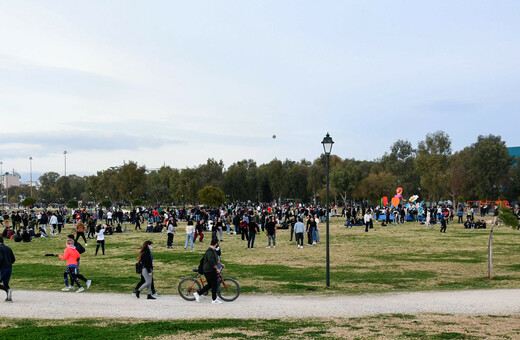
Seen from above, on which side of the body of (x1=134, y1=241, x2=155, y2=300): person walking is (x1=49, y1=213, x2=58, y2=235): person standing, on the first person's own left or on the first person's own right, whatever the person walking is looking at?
on the first person's own left

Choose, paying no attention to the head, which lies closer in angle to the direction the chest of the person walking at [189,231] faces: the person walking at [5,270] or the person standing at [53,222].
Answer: the person standing

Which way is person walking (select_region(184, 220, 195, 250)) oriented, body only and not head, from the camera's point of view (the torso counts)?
away from the camera

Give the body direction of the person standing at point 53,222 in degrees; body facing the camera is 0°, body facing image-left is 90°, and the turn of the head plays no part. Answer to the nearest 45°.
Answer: approximately 180°

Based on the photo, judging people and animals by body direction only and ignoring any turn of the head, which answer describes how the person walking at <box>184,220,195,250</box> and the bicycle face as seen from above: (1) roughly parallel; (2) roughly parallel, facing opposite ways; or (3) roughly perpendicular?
roughly perpendicular

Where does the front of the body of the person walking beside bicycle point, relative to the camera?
to the viewer's right

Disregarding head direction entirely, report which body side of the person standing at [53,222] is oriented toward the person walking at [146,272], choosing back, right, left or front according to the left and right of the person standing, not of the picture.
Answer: back

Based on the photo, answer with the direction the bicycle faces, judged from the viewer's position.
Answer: facing to the right of the viewer
